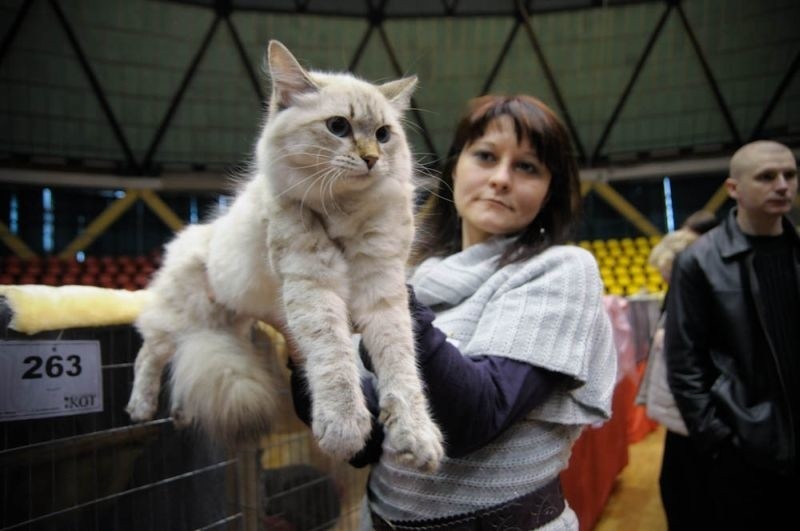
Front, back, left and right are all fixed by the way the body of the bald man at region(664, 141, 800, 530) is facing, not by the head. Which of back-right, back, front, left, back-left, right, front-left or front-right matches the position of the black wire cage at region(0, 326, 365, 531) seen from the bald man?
right

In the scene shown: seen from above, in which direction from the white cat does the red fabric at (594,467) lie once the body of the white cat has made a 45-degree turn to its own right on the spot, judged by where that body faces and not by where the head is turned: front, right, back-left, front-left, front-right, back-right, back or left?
back-left

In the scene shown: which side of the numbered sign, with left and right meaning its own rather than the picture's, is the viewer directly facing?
front

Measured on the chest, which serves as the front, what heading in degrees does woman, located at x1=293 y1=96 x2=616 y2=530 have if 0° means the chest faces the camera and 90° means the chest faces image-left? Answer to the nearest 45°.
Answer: approximately 45°

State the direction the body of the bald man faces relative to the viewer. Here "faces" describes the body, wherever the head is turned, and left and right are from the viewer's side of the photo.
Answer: facing the viewer and to the right of the viewer

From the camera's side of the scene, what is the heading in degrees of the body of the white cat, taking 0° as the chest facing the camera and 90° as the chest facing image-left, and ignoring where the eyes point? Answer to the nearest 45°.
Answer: approximately 315°
